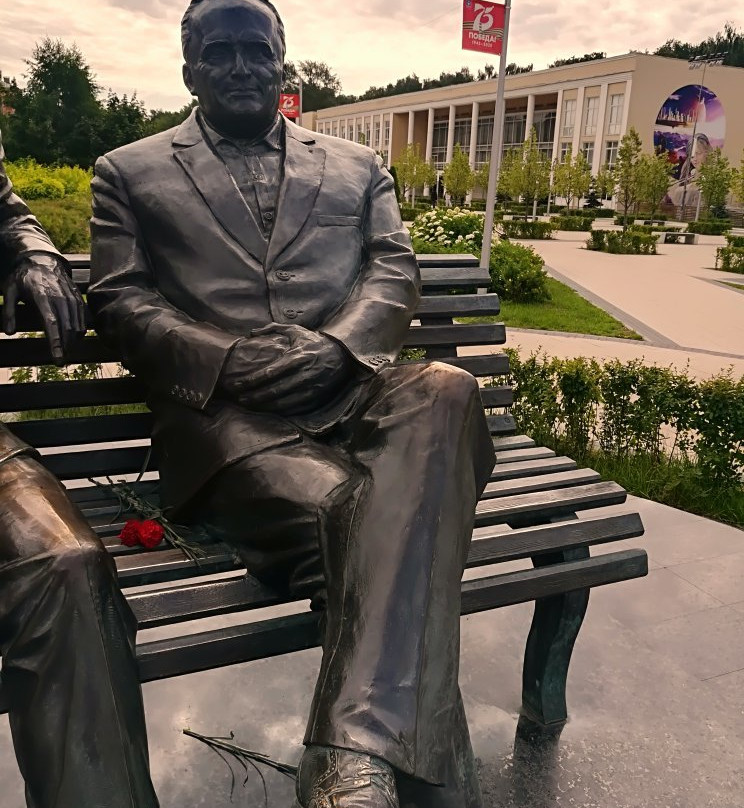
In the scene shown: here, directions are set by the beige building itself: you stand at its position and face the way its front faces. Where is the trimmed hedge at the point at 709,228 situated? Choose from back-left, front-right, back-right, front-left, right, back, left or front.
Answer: front-left

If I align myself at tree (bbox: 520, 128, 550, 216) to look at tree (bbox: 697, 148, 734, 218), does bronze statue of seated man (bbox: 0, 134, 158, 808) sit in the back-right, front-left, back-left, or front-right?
back-right

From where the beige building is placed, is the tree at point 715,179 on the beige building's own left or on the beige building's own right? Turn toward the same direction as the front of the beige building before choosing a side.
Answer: on the beige building's own left

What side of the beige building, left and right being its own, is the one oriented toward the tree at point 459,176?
front

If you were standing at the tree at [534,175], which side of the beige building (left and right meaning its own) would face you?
front

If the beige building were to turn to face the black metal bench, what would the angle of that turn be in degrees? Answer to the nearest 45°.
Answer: approximately 45° to its left

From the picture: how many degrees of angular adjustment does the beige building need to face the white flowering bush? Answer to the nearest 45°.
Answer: approximately 45° to its left

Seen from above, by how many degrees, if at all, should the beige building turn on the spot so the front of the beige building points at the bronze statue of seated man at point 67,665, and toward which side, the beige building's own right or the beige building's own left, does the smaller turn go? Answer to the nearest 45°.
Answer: approximately 45° to the beige building's own left

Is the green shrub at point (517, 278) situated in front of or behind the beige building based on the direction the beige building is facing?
in front

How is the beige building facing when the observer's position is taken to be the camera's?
facing the viewer and to the left of the viewer

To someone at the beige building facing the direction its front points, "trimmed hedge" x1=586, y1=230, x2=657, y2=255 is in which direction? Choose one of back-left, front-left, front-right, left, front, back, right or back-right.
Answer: front-left

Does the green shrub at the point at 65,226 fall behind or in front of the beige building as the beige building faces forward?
in front

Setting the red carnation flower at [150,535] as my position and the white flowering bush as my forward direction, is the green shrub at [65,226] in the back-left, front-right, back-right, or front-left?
front-left

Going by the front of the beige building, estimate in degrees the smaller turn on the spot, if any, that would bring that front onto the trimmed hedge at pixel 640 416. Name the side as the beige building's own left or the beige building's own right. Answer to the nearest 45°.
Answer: approximately 45° to the beige building's own left

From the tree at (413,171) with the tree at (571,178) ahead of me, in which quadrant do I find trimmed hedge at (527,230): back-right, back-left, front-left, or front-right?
front-right
